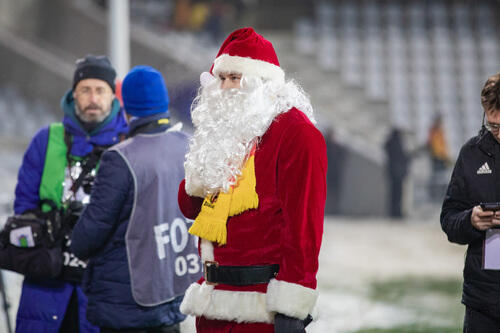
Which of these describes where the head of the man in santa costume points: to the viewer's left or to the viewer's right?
to the viewer's left

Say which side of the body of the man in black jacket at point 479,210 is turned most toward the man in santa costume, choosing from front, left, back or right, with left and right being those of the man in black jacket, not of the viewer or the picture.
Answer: right

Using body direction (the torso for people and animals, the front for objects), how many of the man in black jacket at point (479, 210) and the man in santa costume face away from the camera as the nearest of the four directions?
0

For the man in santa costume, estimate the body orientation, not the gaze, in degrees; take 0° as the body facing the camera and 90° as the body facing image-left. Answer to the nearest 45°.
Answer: approximately 45°
